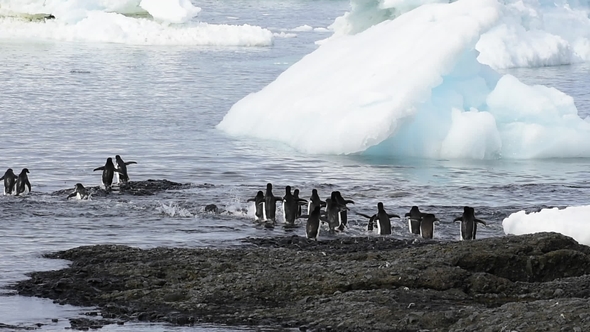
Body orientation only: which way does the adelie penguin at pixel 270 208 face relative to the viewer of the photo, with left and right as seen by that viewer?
facing away from the viewer and to the left of the viewer

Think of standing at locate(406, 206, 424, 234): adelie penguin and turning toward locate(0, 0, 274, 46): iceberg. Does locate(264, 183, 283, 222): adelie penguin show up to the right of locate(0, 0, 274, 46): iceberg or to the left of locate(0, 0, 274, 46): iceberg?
left

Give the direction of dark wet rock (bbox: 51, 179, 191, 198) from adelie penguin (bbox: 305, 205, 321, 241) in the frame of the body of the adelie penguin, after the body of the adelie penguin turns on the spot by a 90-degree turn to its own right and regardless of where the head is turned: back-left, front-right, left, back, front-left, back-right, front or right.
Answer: back

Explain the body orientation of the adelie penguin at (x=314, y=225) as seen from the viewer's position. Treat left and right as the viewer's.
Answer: facing away from the viewer and to the right of the viewer

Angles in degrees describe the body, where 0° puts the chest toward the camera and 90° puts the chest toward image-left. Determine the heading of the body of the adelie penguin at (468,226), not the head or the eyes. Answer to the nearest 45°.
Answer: approximately 180°

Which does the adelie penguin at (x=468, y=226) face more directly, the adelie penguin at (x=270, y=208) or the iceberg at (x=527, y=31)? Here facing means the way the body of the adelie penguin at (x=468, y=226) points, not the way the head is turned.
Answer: the iceberg

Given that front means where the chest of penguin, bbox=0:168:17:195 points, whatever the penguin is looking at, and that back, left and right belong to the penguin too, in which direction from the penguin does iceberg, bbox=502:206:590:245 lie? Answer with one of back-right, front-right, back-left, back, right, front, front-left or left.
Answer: back-right
